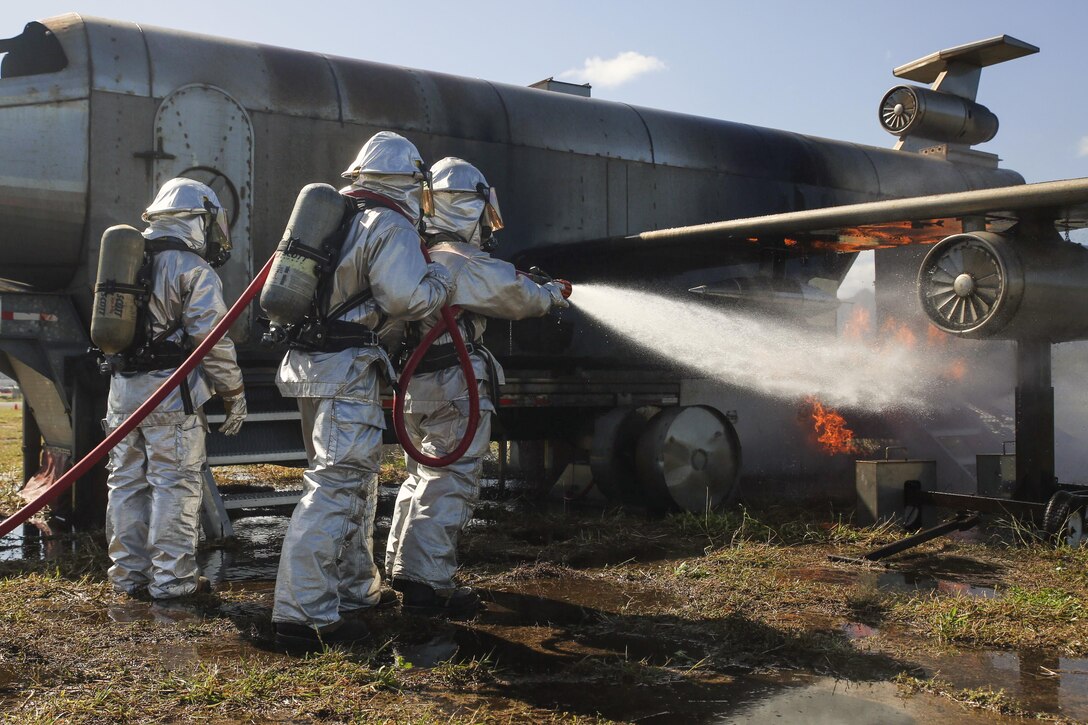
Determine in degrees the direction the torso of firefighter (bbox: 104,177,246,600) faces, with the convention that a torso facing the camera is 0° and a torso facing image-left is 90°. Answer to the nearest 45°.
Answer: approximately 225°

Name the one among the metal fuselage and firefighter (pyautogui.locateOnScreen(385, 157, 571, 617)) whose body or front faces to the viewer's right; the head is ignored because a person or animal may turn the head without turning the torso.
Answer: the firefighter

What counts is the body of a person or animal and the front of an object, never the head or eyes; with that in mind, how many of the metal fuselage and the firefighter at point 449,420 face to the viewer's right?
1

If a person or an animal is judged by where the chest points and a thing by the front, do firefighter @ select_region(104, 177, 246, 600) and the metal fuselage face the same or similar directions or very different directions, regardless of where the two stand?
very different directions

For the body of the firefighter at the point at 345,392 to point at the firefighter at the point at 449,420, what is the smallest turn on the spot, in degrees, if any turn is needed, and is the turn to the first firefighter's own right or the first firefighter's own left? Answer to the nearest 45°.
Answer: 0° — they already face them

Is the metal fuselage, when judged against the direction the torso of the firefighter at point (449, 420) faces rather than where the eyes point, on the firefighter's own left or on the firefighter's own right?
on the firefighter's own left

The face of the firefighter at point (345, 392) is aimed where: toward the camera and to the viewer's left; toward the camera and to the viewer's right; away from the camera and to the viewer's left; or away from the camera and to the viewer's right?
away from the camera and to the viewer's right

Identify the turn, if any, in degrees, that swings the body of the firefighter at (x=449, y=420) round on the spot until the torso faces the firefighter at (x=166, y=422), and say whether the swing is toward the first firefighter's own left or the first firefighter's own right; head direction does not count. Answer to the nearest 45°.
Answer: approximately 180°

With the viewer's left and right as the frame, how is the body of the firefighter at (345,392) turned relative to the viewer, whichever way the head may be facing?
facing away from the viewer and to the right of the viewer

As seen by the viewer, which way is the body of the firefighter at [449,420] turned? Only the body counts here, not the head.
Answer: to the viewer's right

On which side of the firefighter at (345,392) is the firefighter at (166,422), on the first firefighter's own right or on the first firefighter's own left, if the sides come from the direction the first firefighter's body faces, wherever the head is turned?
on the first firefighter's own left
